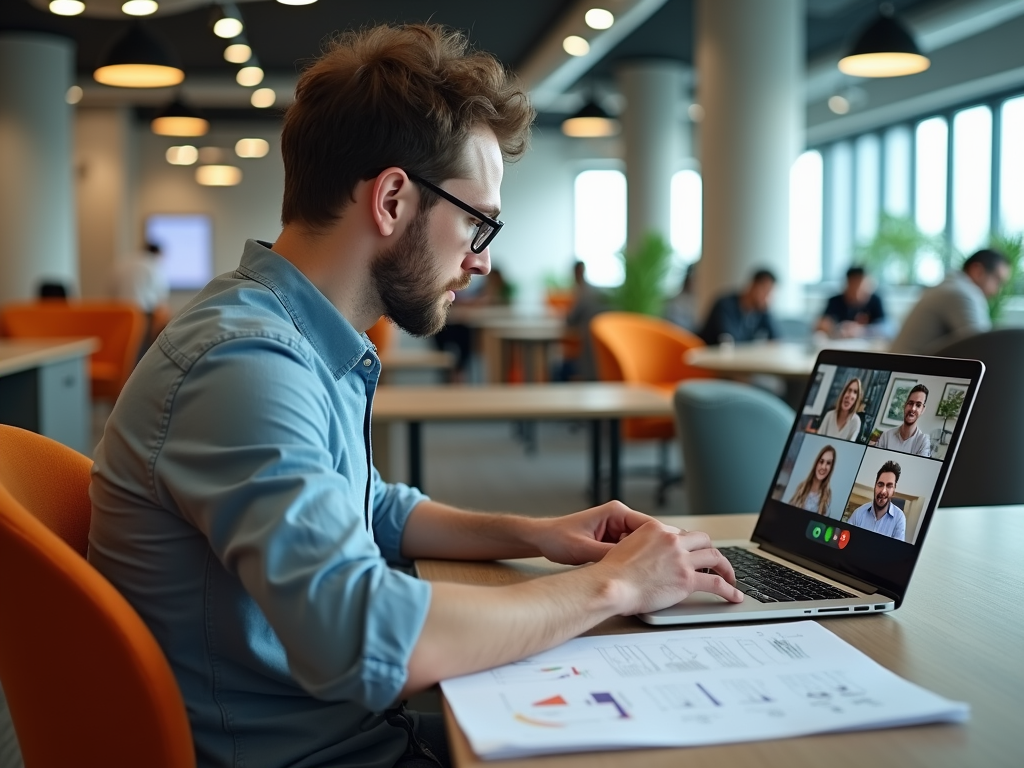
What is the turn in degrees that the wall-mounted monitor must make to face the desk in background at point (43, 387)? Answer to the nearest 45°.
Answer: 0° — it already faces it

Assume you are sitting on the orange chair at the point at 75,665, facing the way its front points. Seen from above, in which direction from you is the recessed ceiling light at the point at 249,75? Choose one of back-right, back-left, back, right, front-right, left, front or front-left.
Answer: left

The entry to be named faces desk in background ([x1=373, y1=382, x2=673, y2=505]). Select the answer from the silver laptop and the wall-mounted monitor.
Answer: the wall-mounted monitor

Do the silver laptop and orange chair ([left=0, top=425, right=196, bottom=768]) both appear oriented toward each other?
yes

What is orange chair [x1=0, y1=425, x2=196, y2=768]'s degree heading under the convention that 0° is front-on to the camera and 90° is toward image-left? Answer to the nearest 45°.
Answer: approximately 270°

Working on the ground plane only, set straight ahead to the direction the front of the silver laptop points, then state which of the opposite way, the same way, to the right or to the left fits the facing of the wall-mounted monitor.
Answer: to the left

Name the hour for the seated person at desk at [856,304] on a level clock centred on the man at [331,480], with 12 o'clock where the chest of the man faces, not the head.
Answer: The seated person at desk is roughly at 10 o'clock from the man.

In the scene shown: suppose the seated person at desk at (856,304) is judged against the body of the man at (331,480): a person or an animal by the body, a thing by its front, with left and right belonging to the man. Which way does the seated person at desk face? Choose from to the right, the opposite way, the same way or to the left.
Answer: to the right

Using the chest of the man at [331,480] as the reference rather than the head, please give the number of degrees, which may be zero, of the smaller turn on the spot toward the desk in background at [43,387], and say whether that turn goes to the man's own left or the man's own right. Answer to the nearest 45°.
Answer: approximately 90° to the man's own left

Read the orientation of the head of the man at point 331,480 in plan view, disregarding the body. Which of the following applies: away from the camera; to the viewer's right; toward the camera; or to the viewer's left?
to the viewer's right

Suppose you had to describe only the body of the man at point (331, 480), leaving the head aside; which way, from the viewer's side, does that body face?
to the viewer's right

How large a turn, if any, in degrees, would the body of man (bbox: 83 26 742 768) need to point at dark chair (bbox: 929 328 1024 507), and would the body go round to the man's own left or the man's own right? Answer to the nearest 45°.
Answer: approximately 45° to the man's own left
